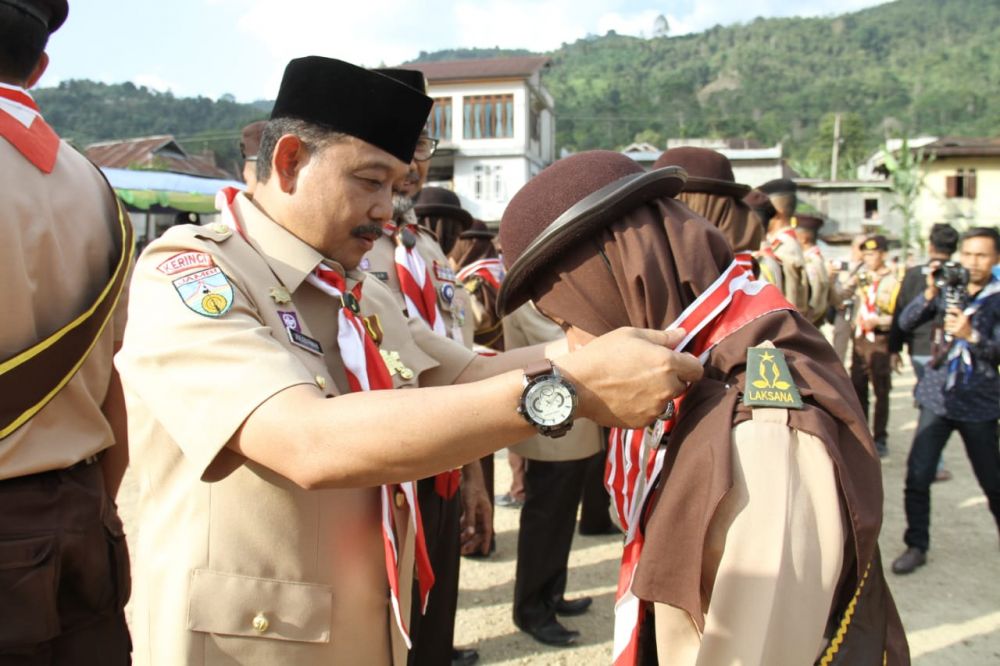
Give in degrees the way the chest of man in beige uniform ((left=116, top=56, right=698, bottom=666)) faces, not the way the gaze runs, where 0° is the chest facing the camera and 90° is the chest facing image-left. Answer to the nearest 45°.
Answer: approximately 315°

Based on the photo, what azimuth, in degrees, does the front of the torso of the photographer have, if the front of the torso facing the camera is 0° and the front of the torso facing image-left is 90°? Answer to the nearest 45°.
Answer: approximately 45°

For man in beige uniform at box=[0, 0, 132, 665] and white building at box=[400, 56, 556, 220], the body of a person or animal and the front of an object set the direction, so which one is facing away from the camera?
the man in beige uniform

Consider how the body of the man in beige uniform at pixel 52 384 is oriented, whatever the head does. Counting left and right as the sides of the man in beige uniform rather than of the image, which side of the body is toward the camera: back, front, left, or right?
back

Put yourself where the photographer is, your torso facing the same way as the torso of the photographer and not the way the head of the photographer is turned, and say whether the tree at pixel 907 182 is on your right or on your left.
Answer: on your right

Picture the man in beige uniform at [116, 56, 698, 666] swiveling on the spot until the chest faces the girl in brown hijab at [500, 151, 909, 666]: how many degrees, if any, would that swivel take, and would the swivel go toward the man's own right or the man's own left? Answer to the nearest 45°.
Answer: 0° — they already face them

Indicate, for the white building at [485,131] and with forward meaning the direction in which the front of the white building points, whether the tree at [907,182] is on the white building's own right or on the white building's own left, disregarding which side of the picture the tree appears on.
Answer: on the white building's own left

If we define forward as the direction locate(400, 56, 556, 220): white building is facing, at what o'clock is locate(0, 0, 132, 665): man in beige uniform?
The man in beige uniform is roughly at 12 o'clock from the white building.
